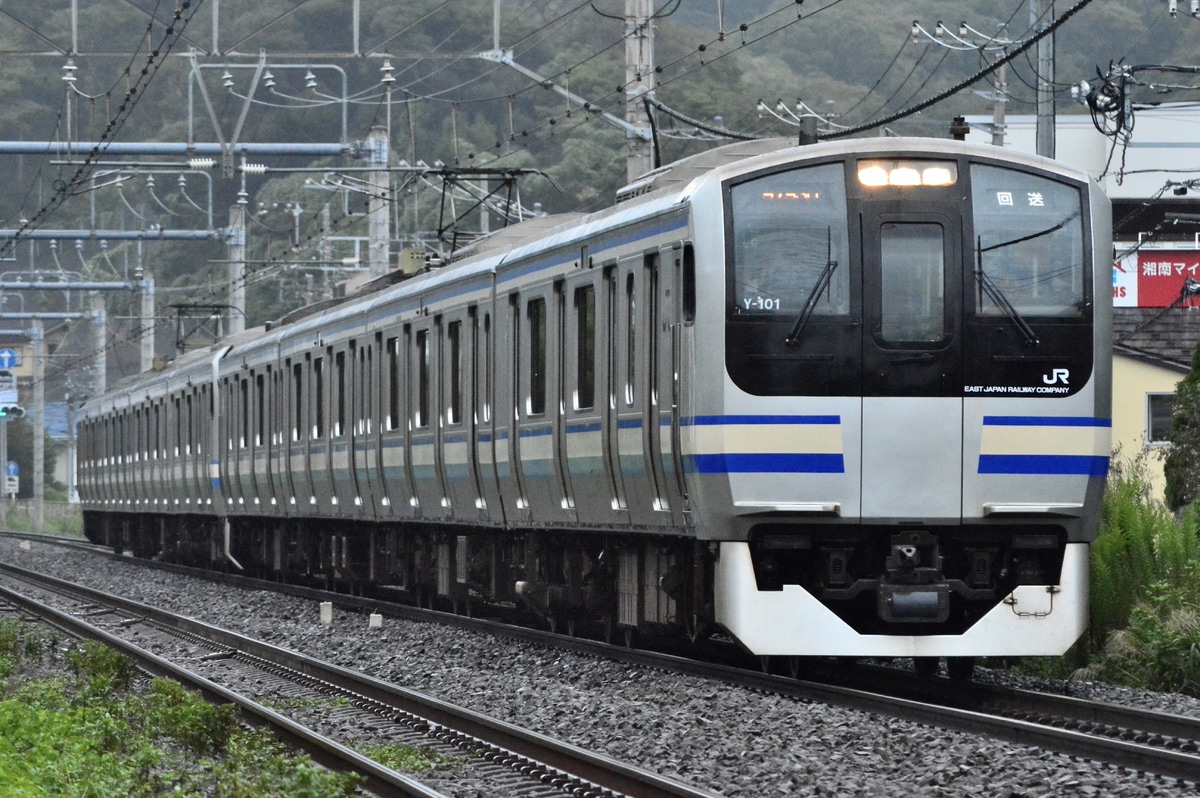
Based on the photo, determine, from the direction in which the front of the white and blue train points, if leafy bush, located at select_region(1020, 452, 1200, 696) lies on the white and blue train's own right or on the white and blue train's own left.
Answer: on the white and blue train's own left

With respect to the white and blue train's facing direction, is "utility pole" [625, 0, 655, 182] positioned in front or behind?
behind

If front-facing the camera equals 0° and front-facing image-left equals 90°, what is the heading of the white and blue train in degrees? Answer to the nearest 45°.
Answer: approximately 0°

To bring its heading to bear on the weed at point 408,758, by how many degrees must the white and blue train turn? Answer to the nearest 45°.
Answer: approximately 45° to its right

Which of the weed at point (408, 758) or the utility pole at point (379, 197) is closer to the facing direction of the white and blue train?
the weed

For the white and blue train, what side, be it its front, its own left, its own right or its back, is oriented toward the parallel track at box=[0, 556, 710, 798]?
right

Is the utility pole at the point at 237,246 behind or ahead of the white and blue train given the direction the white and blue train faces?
behind

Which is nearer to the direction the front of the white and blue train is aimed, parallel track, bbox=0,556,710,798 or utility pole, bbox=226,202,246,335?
the parallel track
